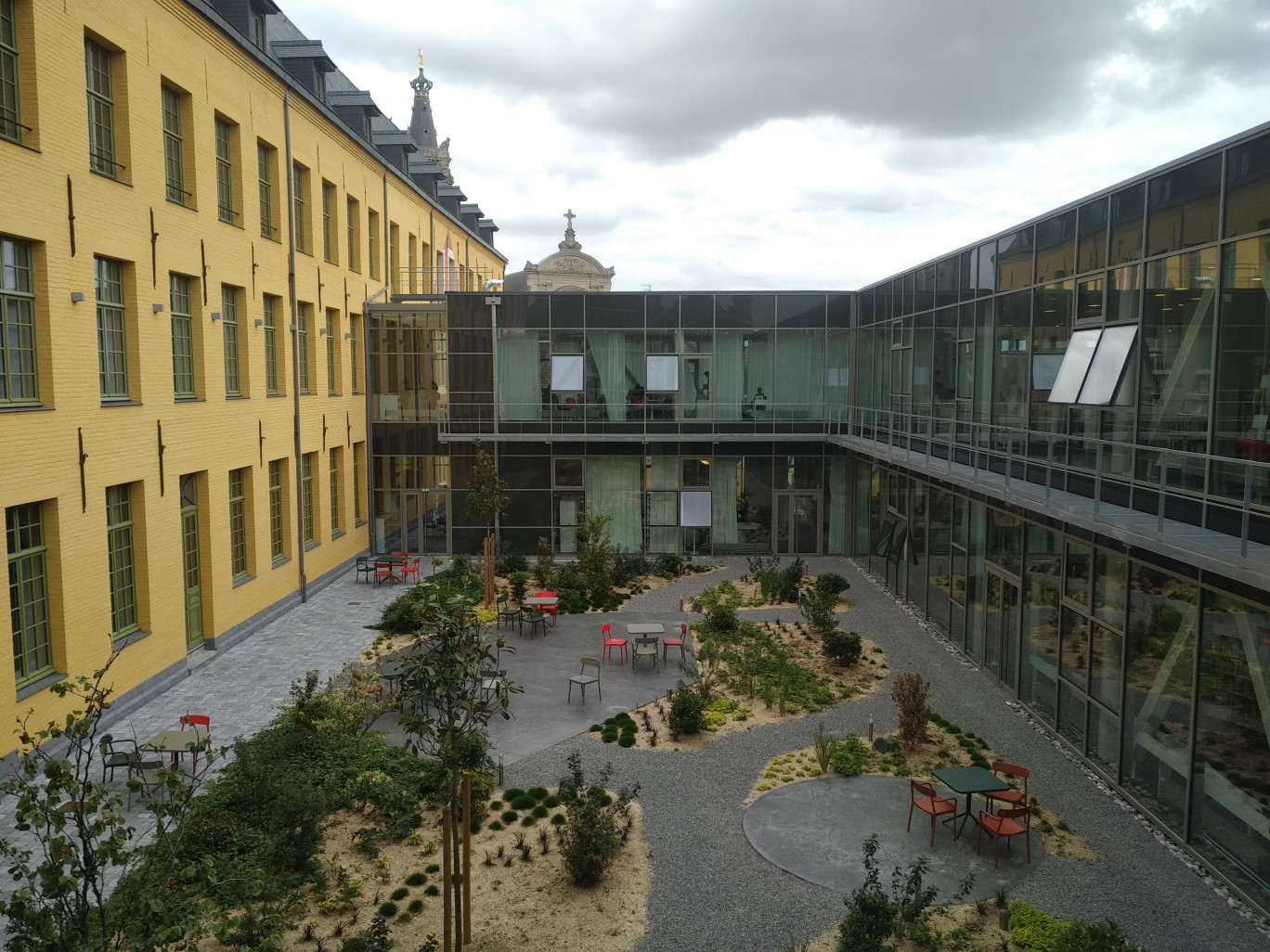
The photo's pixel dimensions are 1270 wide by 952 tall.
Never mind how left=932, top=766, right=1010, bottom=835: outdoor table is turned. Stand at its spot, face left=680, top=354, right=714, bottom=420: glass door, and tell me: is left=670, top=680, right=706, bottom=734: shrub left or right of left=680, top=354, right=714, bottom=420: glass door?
left

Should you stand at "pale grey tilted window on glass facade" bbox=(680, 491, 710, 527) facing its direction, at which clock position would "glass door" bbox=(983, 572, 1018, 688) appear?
The glass door is roughly at 11 o'clock from the pale grey tilted window on glass facade.

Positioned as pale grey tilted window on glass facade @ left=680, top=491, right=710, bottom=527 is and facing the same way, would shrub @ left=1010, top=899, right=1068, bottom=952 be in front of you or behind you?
in front

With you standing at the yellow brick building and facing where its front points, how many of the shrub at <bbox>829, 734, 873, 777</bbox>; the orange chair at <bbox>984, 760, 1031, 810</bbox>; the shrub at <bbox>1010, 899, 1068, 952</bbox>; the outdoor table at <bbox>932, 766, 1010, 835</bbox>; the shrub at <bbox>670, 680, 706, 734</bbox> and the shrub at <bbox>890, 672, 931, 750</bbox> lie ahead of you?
6

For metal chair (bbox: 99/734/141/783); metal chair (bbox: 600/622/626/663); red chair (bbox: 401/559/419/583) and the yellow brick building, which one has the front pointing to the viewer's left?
the red chair

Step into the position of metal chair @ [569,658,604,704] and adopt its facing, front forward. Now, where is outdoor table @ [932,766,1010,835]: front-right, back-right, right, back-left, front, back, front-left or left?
left

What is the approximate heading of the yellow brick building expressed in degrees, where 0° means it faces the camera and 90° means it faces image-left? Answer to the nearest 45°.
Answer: approximately 315°

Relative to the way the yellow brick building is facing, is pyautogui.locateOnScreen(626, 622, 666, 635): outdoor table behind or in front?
in front

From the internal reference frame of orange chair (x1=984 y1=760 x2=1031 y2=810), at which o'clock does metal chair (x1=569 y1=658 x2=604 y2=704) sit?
The metal chair is roughly at 2 o'clock from the orange chair.

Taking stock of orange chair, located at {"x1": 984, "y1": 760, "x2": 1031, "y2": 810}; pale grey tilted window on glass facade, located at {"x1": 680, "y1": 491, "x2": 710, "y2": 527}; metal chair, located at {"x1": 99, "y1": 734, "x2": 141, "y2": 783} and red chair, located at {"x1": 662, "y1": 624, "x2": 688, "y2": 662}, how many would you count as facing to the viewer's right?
1

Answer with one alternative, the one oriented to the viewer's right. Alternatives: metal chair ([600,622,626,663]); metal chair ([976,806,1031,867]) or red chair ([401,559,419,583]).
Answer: metal chair ([600,622,626,663])

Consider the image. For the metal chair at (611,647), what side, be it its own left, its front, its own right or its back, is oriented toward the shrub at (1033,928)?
right

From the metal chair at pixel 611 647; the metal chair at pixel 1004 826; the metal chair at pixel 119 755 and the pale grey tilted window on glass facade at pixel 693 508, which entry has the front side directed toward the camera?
the pale grey tilted window on glass facade
